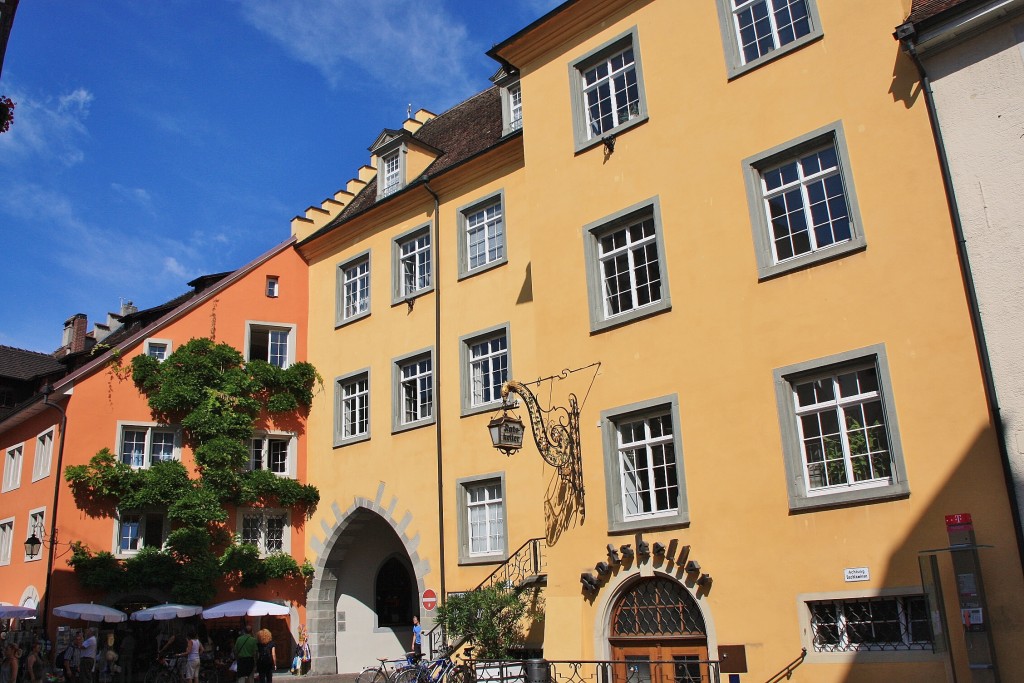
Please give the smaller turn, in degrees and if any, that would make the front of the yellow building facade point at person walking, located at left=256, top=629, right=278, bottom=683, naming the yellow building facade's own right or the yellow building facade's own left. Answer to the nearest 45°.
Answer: approximately 90° to the yellow building facade's own right

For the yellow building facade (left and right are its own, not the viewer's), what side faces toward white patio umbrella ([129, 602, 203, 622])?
right

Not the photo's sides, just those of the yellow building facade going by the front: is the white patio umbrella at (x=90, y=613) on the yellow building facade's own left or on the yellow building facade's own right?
on the yellow building facade's own right

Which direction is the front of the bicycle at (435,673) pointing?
to the viewer's right

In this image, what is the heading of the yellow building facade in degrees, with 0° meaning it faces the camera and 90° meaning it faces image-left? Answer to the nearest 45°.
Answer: approximately 45°

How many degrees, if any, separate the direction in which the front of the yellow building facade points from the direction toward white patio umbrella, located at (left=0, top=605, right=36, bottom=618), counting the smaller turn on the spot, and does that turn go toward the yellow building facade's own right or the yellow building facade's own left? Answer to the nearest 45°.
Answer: approximately 90° to the yellow building facade's own right

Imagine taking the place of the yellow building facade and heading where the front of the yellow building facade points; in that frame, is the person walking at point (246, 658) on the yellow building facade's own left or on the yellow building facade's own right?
on the yellow building facade's own right

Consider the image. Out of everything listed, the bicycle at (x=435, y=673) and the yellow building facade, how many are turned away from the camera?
0

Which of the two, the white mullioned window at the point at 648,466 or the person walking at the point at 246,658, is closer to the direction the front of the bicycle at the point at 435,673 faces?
the person walking

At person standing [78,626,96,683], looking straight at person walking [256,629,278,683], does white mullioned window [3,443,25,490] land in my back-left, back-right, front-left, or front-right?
back-left

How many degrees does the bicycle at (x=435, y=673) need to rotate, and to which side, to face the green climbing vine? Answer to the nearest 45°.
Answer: approximately 45° to its right
